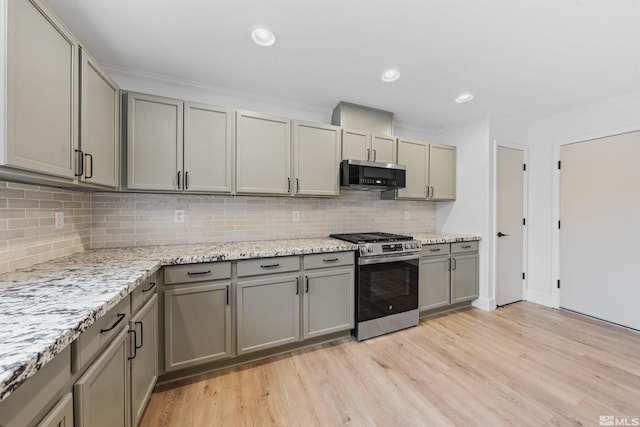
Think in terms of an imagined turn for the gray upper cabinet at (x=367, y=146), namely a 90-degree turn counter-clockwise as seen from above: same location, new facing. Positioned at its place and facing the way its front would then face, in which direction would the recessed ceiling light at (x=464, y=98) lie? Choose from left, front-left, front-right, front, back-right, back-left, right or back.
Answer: front-right

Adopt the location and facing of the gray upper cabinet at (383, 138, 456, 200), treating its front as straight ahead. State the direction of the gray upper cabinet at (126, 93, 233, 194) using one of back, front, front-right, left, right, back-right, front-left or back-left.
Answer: right

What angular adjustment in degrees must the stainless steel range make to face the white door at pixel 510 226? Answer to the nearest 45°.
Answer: approximately 90° to its left

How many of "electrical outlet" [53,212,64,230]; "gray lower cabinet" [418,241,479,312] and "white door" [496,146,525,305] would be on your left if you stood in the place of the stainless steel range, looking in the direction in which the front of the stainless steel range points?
2

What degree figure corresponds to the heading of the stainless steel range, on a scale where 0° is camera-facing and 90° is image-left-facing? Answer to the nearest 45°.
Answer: approximately 315°

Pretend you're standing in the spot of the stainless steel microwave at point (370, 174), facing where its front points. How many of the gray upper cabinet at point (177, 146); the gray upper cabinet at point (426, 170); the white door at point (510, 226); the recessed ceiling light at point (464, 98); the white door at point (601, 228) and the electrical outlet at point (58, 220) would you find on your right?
2

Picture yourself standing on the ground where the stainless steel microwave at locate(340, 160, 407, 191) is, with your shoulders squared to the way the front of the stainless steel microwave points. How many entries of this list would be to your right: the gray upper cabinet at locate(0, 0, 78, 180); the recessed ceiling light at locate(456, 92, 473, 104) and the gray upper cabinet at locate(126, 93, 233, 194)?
2

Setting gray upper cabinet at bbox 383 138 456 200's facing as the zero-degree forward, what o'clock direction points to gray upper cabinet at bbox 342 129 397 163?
gray upper cabinet at bbox 342 129 397 163 is roughly at 3 o'clock from gray upper cabinet at bbox 383 138 456 200.

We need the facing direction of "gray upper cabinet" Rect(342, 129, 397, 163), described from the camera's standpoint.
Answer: facing the viewer and to the right of the viewer

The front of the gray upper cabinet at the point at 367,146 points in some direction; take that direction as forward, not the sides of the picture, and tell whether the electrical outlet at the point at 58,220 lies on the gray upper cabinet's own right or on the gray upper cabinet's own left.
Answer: on the gray upper cabinet's own right
